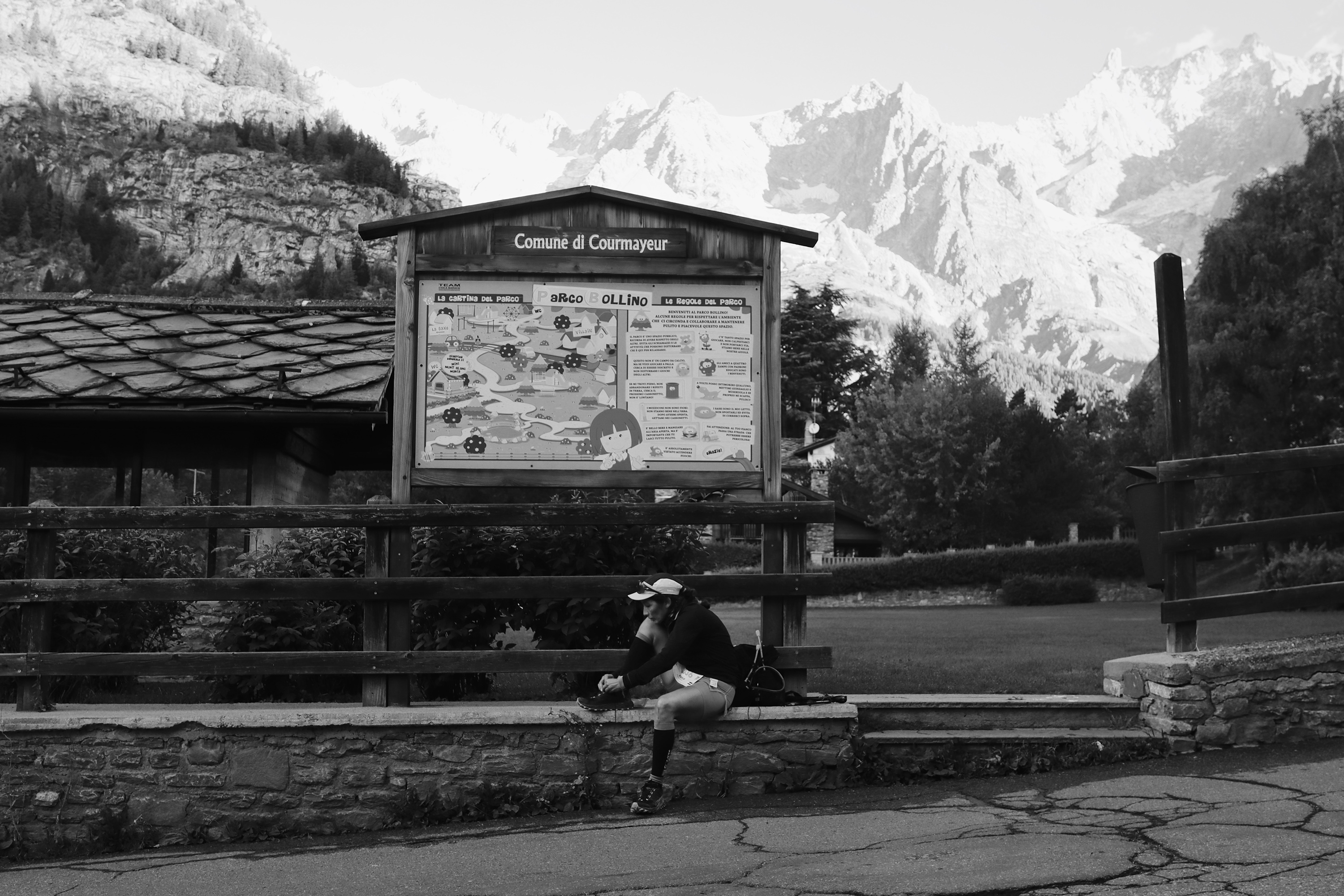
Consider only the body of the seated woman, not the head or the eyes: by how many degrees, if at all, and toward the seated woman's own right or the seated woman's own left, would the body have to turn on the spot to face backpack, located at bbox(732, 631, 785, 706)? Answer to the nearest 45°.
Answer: approximately 135° to the seated woman's own right

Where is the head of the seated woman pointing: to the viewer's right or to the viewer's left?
to the viewer's left

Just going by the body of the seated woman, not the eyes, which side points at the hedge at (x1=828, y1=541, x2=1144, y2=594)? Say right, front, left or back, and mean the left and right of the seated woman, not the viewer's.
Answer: right

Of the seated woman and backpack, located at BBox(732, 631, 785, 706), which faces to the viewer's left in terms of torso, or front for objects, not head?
the seated woman

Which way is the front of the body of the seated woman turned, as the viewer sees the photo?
to the viewer's left

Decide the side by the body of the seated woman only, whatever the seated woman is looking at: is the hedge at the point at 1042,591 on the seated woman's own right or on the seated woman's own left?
on the seated woman's own right

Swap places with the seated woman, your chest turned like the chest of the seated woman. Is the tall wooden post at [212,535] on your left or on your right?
on your right
